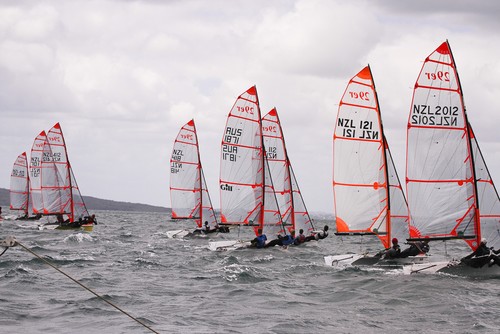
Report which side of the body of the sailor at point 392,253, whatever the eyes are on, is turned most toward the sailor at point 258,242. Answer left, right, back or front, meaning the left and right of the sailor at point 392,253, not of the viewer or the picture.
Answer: front

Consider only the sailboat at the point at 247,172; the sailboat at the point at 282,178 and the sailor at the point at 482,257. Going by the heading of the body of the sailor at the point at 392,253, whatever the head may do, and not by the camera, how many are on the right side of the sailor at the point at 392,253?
1

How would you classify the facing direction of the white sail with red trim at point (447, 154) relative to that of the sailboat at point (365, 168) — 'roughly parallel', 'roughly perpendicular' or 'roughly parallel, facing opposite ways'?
roughly parallel
